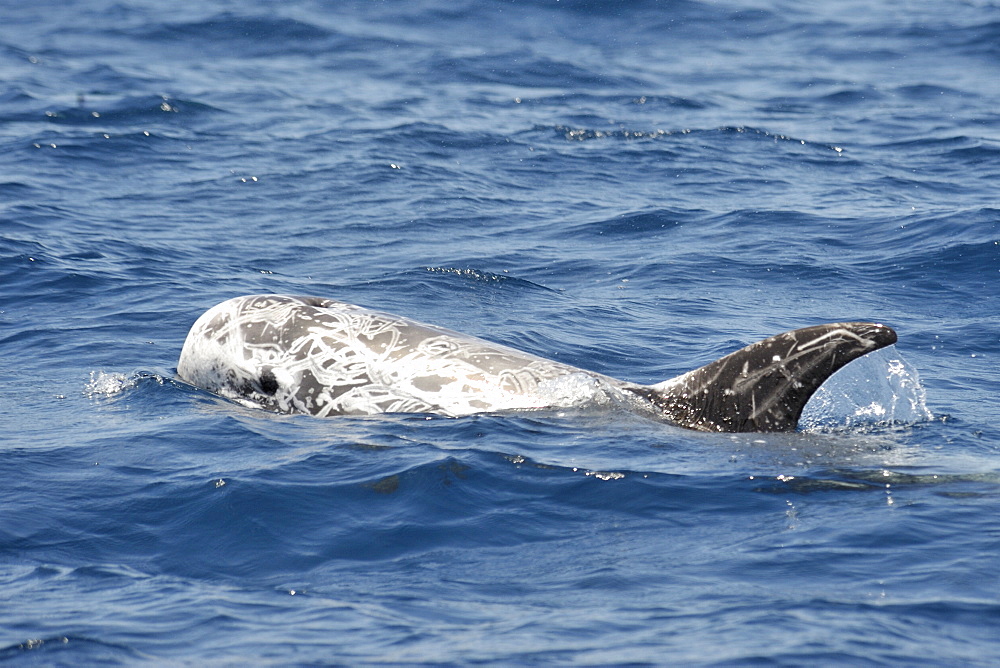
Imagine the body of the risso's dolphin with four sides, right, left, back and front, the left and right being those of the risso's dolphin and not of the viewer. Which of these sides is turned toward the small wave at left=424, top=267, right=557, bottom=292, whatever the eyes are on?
right

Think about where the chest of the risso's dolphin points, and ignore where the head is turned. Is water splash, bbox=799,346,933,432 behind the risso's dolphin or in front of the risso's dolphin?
behind

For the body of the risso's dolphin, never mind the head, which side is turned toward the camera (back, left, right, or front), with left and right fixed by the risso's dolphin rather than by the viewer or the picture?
left

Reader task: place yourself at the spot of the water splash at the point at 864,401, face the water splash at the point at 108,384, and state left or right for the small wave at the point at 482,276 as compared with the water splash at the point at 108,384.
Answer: right
